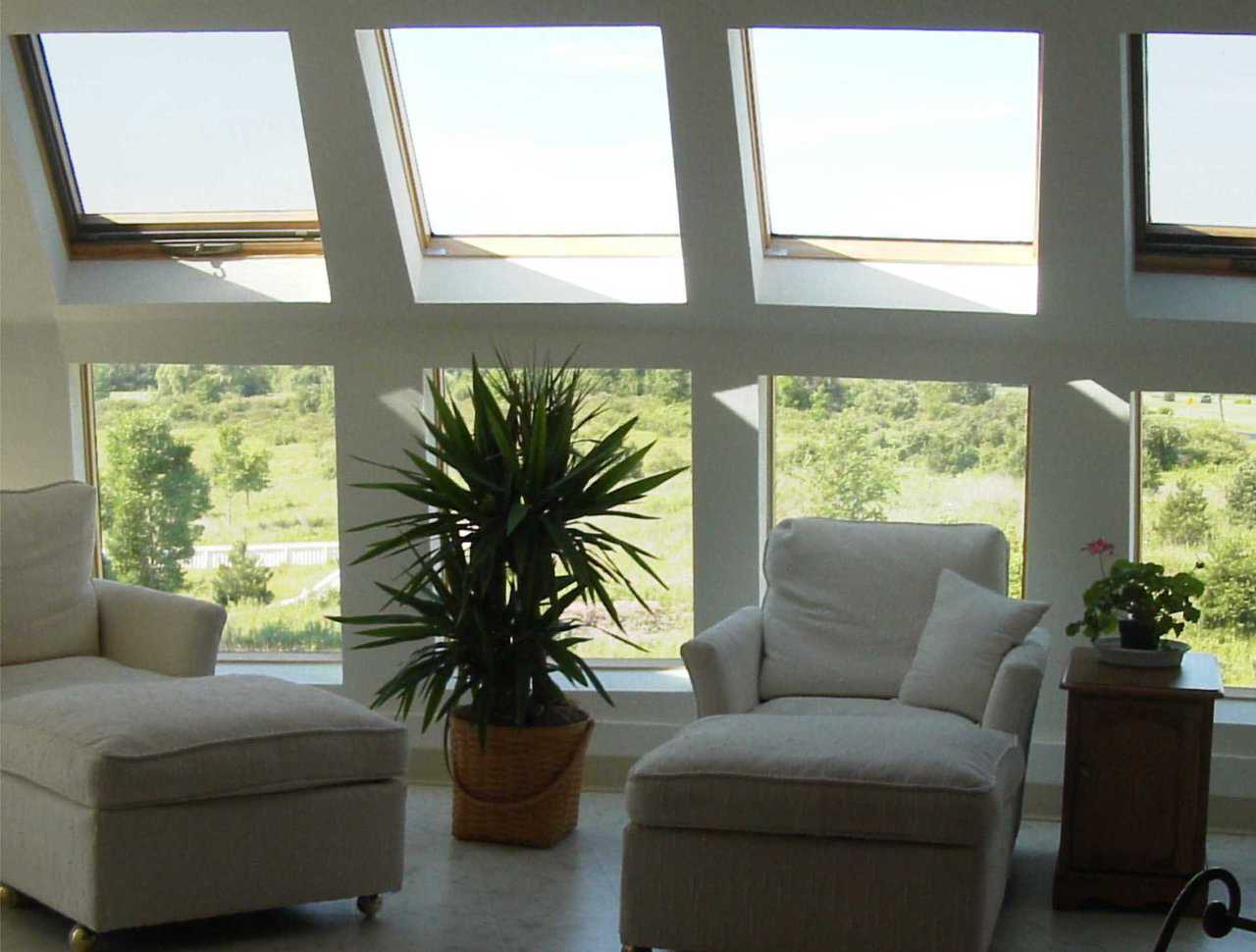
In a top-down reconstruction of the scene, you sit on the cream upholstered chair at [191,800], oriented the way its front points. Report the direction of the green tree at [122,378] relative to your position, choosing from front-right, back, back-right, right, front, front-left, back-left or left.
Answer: back-left

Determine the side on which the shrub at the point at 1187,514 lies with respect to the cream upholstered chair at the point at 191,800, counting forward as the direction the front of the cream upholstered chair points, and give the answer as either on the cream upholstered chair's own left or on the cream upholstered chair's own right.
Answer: on the cream upholstered chair's own left

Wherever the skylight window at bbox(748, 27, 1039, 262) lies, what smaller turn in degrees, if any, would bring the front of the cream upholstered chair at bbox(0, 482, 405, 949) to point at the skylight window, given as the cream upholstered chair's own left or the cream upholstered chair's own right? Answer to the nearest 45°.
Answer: approximately 45° to the cream upholstered chair's own left

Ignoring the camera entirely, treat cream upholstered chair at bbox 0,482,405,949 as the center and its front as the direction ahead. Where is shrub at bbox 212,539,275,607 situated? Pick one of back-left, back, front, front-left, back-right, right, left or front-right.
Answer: back-left

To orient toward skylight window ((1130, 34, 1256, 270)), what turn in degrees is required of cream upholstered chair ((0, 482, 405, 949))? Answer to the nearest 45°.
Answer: approximately 45° to its left

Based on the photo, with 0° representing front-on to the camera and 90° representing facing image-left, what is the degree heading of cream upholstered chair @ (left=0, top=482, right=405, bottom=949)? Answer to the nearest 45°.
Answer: approximately 315°

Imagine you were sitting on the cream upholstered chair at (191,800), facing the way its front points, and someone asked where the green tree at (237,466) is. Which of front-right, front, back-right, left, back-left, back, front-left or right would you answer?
back-left

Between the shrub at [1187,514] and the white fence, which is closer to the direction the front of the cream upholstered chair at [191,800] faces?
the shrub
